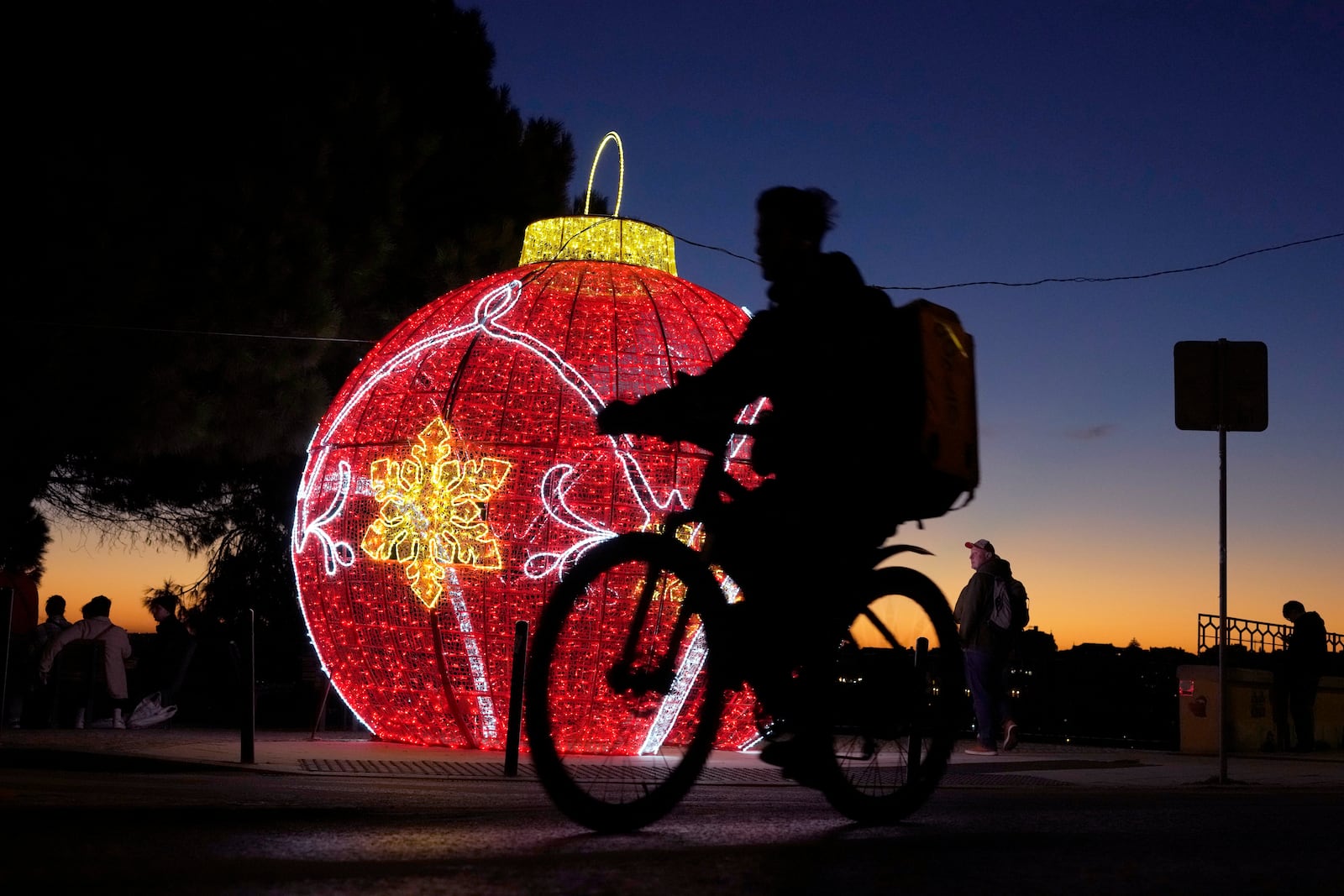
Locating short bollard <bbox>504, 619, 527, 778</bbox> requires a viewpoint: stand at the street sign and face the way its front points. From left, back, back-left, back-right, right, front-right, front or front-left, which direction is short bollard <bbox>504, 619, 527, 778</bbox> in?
back-left

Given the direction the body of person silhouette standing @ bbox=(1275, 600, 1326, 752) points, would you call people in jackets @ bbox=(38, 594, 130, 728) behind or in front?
in front

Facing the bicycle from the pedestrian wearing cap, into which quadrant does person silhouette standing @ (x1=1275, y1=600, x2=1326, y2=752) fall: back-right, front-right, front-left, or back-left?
back-left

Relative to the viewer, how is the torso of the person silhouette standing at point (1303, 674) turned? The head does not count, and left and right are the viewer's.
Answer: facing to the left of the viewer

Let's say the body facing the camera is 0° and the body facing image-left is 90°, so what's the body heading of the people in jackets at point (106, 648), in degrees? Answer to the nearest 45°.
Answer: approximately 180°

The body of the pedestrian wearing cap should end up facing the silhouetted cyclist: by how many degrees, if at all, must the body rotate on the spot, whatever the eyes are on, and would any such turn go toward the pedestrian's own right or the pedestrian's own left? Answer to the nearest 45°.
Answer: approximately 90° to the pedestrian's own left

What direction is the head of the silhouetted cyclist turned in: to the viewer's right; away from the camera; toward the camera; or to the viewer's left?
to the viewer's left

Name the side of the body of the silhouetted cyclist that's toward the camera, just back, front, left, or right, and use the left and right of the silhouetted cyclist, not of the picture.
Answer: left

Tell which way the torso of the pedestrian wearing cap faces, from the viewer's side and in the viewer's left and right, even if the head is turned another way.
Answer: facing to the left of the viewer

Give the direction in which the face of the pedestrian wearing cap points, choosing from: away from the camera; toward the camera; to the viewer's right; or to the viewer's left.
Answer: to the viewer's left

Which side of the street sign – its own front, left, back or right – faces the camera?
back

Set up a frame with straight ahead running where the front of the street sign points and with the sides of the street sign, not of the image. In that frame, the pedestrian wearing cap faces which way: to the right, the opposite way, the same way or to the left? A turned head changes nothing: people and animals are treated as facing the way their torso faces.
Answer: to the left

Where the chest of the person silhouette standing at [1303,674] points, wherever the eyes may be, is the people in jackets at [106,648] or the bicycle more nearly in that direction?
the people in jackets
